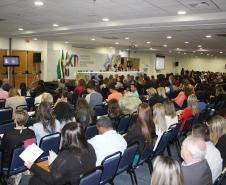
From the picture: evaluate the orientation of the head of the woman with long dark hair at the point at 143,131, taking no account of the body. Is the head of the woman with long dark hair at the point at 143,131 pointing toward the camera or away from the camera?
away from the camera

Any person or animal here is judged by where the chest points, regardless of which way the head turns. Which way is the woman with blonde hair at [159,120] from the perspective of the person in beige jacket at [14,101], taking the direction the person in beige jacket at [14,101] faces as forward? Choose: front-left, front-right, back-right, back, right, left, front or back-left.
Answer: back-right

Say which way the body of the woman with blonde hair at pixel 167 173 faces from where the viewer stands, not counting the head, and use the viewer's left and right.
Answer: facing away from the viewer

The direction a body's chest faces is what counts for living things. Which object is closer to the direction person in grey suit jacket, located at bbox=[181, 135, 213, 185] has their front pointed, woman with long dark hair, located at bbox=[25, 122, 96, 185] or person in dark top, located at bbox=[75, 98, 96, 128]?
the person in dark top

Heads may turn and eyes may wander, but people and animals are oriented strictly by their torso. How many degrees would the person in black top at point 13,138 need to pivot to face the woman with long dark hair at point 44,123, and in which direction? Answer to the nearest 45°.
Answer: approximately 45° to their right

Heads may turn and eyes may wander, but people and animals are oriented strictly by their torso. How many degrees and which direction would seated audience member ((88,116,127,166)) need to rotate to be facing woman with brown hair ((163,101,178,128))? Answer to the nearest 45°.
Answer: approximately 90° to their right

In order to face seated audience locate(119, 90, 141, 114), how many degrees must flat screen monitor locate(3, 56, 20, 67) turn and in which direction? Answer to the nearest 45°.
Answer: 0° — it already faces them

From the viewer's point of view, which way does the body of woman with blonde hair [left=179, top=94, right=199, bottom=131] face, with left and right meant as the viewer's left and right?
facing away from the viewer and to the left of the viewer

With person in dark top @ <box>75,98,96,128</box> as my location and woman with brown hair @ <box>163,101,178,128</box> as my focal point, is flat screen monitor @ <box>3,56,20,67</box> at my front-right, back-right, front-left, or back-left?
back-left

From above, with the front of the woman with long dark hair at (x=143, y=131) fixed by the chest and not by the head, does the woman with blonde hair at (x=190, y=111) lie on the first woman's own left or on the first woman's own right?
on the first woman's own right

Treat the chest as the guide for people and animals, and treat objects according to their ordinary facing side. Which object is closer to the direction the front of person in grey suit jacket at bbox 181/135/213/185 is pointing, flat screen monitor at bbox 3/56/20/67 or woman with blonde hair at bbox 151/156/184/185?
the flat screen monitor

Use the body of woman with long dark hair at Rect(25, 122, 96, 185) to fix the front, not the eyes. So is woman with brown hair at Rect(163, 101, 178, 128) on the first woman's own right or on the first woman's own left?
on the first woman's own right

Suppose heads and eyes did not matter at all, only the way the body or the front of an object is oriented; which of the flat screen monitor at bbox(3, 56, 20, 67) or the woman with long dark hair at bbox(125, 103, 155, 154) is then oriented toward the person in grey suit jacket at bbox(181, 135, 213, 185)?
the flat screen monitor

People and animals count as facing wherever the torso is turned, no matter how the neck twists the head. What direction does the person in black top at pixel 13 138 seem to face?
away from the camera

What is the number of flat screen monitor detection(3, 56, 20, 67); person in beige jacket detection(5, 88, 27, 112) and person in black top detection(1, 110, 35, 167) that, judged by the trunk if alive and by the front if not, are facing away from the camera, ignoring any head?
2
